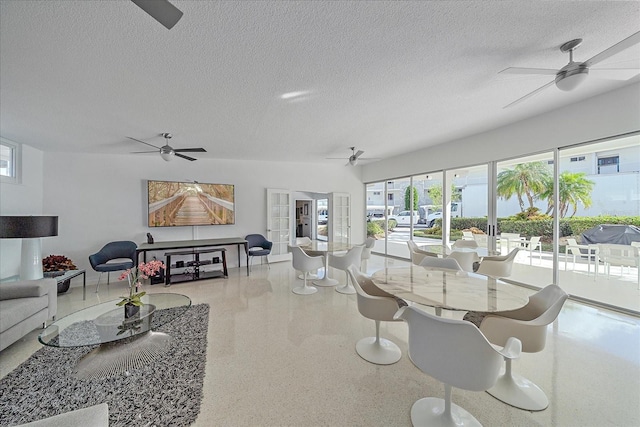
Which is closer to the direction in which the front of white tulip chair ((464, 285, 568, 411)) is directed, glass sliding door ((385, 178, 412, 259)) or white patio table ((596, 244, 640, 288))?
the glass sliding door

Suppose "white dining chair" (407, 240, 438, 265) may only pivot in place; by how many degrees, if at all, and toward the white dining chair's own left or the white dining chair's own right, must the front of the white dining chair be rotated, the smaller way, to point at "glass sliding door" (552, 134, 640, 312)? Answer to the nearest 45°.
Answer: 0° — it already faces it

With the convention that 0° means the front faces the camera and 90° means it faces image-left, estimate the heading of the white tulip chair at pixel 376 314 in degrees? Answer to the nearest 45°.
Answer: approximately 270°

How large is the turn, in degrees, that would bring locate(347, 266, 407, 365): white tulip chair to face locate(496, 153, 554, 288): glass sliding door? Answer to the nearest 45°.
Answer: approximately 45° to its left

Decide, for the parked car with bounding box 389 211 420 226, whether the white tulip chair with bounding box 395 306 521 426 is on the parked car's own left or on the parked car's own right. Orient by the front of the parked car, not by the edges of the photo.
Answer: on the parked car's own left

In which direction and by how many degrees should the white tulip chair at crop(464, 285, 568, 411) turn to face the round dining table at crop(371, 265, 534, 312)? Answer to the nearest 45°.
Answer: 0° — it already faces it

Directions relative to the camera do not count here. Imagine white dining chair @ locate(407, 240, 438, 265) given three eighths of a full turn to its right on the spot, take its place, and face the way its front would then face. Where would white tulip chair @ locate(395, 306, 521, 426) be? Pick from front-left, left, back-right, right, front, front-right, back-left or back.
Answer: front-left

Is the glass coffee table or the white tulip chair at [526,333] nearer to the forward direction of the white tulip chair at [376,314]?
the white tulip chair

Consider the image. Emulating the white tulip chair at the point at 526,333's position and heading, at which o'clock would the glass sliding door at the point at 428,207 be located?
The glass sliding door is roughly at 2 o'clock from the white tulip chair.
